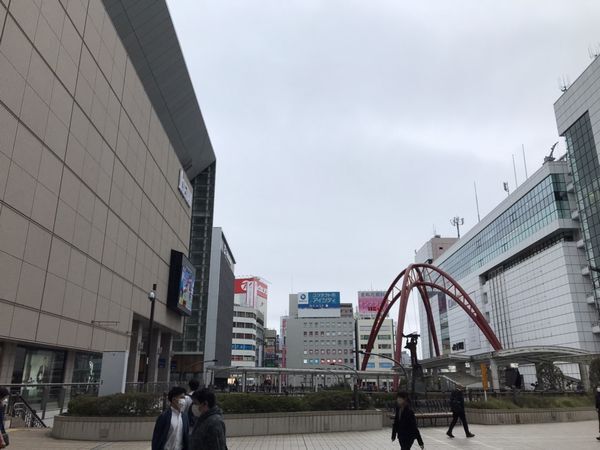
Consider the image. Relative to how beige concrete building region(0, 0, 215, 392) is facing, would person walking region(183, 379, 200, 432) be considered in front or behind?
in front

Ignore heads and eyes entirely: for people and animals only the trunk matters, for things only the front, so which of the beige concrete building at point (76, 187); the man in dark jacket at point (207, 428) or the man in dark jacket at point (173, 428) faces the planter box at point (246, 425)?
the beige concrete building

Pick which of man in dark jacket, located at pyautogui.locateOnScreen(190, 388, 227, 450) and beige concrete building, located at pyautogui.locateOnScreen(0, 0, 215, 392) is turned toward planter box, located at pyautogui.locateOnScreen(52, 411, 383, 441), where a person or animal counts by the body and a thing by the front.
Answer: the beige concrete building

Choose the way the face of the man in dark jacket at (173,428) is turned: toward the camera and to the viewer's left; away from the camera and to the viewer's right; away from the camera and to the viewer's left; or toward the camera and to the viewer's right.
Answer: toward the camera and to the viewer's right

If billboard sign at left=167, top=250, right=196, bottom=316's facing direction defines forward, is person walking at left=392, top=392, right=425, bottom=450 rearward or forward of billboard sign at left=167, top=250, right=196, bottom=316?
forward

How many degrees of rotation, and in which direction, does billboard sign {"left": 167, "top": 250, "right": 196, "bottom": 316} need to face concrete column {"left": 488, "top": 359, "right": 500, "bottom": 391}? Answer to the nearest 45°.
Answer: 0° — it already faces it

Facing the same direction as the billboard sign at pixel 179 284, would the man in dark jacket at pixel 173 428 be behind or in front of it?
in front

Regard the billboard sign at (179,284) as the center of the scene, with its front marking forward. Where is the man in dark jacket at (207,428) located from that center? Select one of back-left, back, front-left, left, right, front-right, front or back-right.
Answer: front-right

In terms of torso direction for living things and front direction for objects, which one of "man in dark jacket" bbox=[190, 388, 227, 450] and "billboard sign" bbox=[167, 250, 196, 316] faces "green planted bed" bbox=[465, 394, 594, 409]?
the billboard sign
